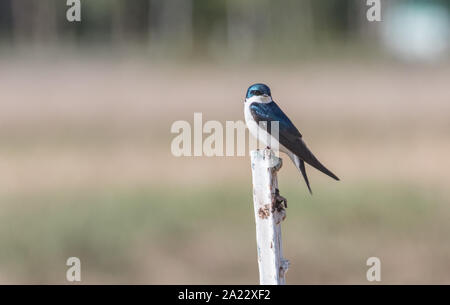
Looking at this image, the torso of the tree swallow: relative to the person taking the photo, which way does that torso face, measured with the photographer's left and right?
facing to the left of the viewer
